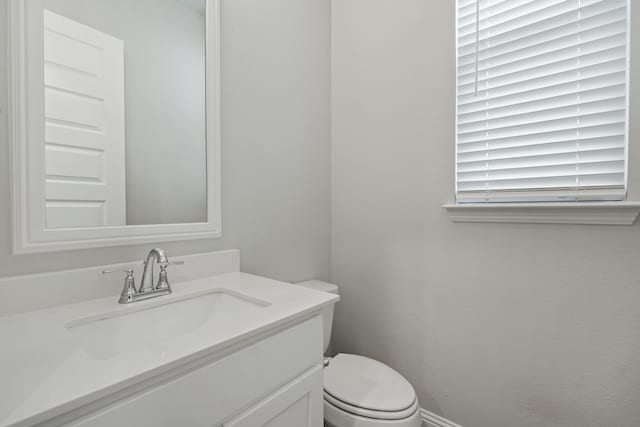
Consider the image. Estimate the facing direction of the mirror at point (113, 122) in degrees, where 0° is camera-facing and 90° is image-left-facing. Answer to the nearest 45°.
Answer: approximately 315°

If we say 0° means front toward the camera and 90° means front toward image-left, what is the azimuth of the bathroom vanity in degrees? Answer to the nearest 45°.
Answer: approximately 315°
